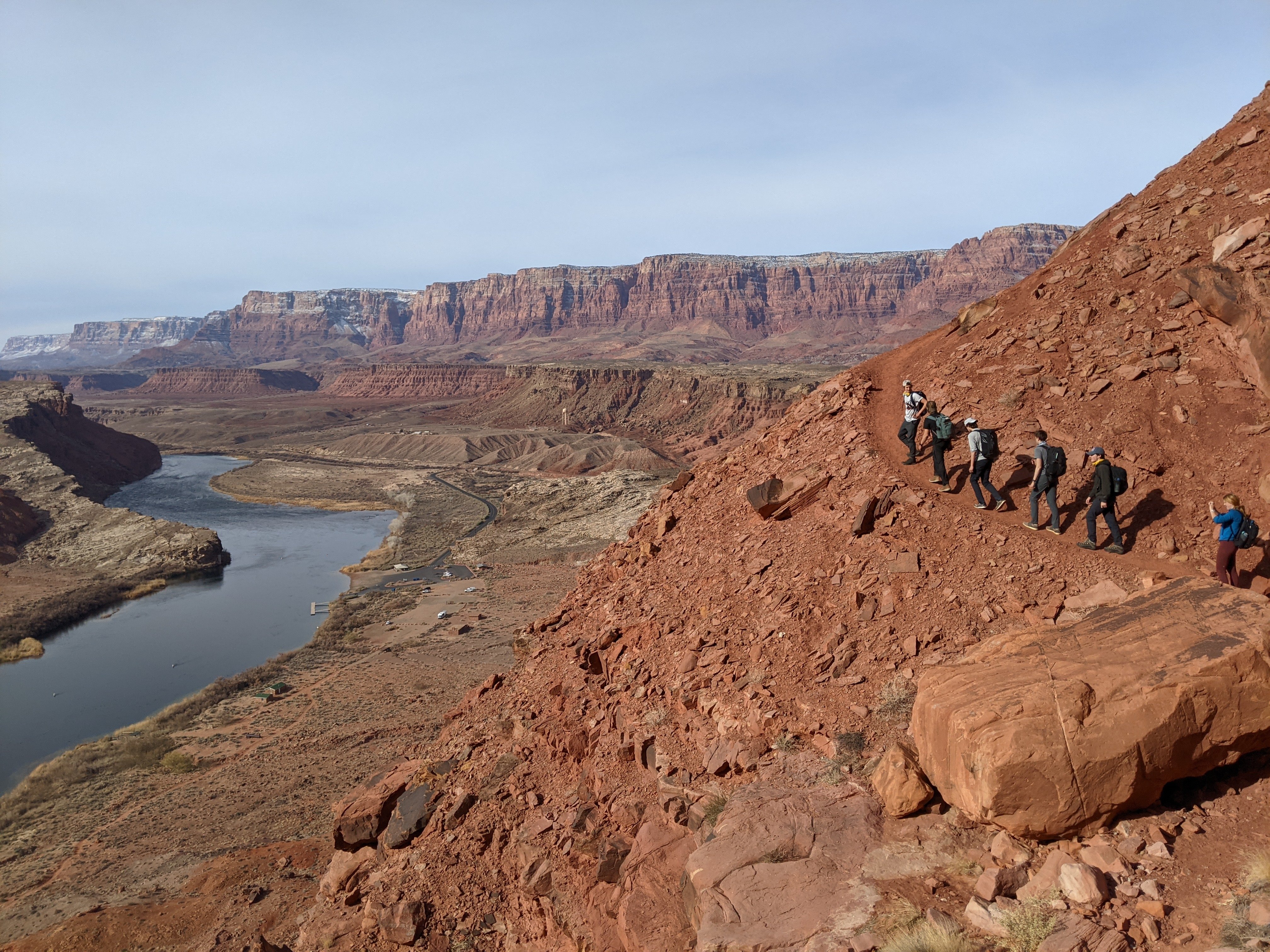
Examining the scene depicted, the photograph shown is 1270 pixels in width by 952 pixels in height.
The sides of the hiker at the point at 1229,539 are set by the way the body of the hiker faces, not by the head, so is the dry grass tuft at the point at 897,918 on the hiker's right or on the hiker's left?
on the hiker's left

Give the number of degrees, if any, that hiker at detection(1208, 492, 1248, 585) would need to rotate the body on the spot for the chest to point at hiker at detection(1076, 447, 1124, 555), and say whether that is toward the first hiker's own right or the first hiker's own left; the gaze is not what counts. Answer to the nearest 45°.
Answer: approximately 45° to the first hiker's own right

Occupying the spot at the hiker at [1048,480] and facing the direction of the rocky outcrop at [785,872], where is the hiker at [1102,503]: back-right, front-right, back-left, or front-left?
front-left

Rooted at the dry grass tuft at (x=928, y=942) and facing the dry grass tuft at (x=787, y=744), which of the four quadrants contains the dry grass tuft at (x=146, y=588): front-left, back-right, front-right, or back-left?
front-left

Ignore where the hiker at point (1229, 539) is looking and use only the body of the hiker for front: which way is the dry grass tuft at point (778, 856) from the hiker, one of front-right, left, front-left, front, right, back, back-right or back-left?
front-left

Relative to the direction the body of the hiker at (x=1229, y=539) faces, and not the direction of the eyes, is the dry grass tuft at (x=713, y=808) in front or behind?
in front

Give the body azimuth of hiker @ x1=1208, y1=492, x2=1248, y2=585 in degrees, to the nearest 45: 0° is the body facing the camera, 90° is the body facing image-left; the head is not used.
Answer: approximately 90°

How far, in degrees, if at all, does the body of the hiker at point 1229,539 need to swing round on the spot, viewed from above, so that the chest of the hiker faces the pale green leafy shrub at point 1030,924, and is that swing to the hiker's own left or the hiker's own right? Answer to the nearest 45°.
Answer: approximately 90° to the hiker's own left

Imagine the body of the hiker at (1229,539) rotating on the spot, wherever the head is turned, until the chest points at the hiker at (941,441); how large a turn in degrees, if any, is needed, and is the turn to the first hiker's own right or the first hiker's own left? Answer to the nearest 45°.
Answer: approximately 45° to the first hiker's own right
